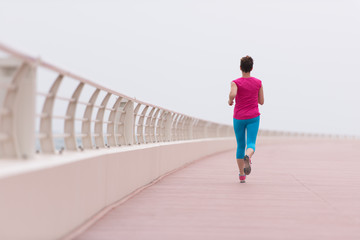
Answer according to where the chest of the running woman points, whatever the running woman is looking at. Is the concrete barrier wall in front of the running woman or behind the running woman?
behind

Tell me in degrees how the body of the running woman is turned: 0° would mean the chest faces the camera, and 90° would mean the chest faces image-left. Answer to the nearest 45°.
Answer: approximately 180°

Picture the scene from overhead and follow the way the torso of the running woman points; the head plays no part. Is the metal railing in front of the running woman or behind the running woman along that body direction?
behind
